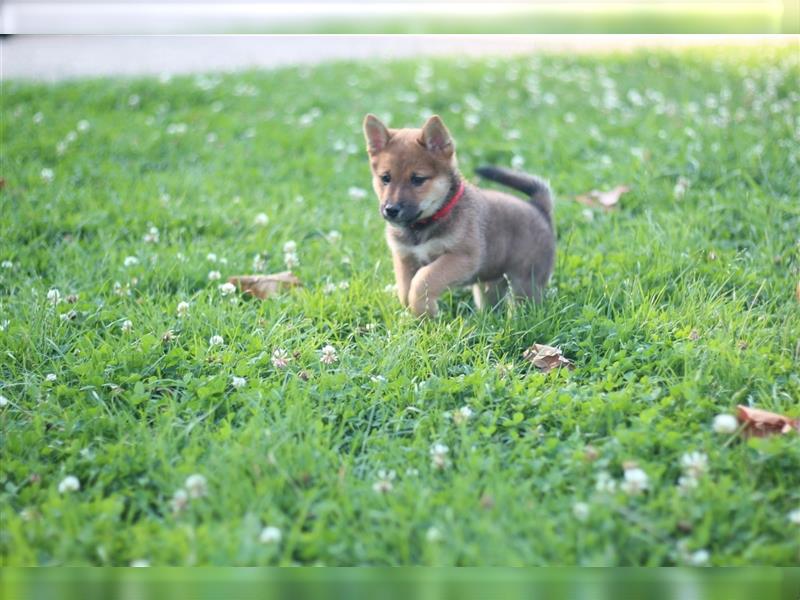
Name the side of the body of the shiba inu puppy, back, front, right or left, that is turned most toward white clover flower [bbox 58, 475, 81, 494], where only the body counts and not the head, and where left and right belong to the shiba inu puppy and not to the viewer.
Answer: front

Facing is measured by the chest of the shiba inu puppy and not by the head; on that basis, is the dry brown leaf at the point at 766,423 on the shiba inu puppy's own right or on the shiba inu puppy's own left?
on the shiba inu puppy's own left

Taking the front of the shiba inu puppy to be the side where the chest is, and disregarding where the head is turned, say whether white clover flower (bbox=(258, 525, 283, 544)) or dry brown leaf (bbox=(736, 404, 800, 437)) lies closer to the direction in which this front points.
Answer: the white clover flower

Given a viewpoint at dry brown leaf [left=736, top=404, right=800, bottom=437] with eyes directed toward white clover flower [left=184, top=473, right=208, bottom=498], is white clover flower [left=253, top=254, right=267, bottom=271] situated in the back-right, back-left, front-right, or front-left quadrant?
front-right

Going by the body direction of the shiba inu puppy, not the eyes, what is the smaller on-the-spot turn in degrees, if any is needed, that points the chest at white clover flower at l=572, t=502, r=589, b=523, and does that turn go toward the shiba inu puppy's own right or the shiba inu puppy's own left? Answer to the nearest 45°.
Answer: approximately 45° to the shiba inu puppy's own left

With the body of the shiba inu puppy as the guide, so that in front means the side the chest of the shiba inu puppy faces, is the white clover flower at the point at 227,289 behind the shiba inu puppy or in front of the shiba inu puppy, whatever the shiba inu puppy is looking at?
in front

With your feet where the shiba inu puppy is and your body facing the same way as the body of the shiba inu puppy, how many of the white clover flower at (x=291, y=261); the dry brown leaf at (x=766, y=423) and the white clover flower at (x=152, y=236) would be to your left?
1

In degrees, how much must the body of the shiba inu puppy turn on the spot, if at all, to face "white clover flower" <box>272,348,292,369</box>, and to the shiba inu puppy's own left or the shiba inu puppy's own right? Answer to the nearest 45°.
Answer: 0° — it already faces it

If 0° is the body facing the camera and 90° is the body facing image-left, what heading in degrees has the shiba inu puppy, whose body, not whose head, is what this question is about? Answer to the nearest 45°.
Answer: approximately 45°

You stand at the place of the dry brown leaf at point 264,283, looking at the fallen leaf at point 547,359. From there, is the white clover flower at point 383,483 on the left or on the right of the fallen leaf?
right

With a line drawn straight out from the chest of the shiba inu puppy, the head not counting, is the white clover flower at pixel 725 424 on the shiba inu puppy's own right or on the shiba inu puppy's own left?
on the shiba inu puppy's own left

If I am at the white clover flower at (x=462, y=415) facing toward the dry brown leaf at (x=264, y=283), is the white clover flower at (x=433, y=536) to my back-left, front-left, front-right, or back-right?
back-left

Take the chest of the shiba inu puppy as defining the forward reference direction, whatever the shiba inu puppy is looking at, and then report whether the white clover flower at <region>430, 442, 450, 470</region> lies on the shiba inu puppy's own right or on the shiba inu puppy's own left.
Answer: on the shiba inu puppy's own left

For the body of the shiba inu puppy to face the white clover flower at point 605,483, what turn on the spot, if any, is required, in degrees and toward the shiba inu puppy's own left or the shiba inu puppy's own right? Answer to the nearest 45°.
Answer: approximately 45° to the shiba inu puppy's own left

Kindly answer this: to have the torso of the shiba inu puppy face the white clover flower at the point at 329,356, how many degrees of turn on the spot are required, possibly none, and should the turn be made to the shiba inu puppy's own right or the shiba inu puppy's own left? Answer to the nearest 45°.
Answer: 0° — it already faces it

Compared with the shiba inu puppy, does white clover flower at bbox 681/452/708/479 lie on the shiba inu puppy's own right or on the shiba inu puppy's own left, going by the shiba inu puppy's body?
on the shiba inu puppy's own left
